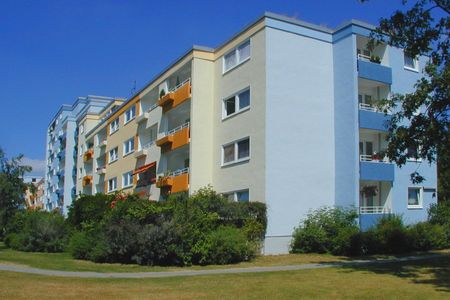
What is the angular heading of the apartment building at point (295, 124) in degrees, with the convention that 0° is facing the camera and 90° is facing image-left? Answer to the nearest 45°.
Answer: approximately 45°

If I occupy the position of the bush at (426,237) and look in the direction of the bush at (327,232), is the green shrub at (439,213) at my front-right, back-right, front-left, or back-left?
back-right
